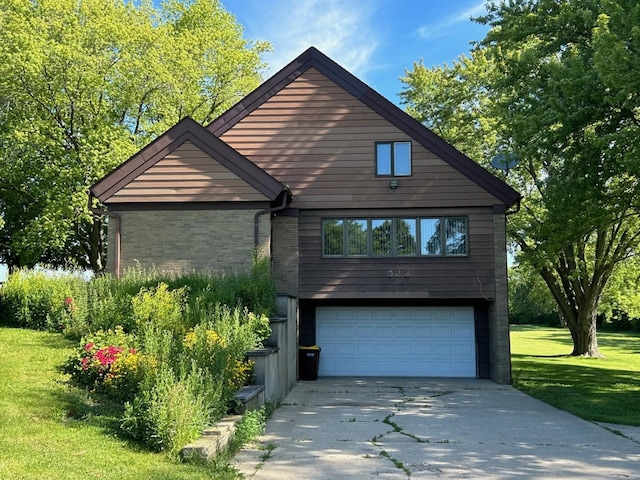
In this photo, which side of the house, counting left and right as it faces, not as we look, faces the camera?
front

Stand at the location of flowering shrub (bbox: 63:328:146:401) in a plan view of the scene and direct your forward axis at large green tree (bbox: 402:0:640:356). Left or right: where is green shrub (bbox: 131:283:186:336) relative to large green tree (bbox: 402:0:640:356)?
left

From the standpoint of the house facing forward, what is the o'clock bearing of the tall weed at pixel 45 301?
The tall weed is roughly at 2 o'clock from the house.

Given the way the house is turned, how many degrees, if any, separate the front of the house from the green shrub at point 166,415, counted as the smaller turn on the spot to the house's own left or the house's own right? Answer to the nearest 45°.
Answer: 0° — it already faces it

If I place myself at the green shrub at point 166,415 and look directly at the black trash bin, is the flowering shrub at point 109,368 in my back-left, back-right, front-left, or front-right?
front-left

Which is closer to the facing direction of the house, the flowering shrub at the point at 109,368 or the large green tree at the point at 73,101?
the flowering shrub

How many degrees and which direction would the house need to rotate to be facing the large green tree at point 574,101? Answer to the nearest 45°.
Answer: approximately 45° to its left

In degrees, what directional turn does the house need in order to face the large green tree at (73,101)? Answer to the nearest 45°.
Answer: approximately 135° to its right

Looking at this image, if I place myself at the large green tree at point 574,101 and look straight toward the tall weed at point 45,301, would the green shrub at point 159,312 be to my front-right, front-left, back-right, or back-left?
front-left

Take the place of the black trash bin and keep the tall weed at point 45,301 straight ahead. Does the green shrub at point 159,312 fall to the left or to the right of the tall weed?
left

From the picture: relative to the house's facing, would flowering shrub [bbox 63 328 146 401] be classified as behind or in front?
in front
